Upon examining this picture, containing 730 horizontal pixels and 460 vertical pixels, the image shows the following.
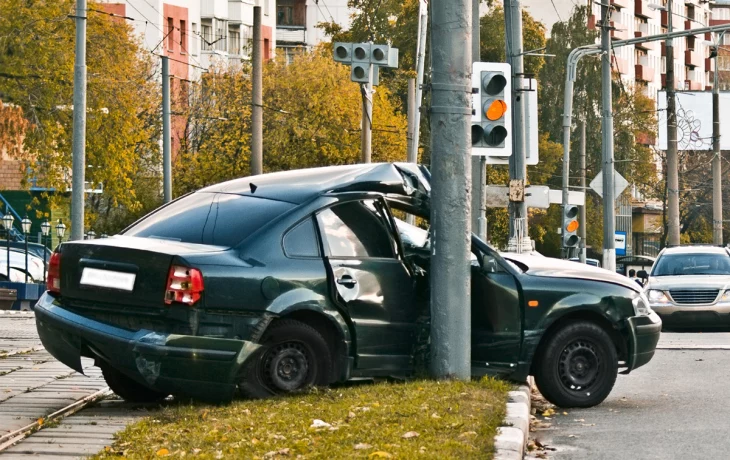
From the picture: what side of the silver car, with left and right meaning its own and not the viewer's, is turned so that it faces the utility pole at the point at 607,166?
back

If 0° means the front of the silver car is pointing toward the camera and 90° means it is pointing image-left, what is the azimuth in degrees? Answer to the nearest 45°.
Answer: approximately 0°

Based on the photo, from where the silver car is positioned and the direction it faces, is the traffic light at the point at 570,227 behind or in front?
behind

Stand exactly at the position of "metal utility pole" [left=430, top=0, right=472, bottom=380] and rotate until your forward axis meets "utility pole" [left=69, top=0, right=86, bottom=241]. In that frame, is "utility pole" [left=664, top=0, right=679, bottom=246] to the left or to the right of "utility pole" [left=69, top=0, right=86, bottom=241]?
right
